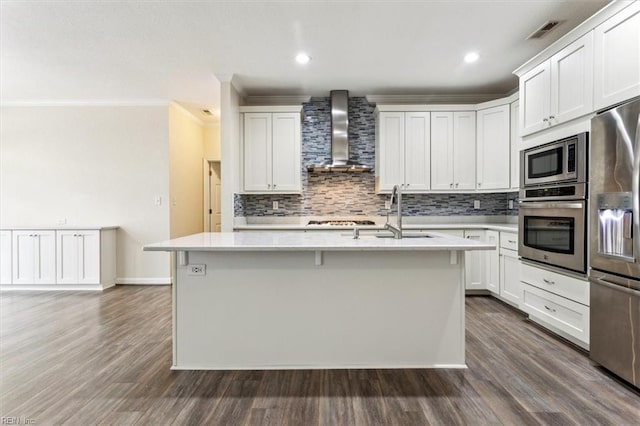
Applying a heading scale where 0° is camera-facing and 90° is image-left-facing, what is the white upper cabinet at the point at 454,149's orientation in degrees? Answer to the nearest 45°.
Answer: approximately 0°

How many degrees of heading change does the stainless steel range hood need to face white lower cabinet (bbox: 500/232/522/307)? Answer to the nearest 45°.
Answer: approximately 90° to its left

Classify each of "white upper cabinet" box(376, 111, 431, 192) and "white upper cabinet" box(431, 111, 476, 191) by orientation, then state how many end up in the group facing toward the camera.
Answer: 2

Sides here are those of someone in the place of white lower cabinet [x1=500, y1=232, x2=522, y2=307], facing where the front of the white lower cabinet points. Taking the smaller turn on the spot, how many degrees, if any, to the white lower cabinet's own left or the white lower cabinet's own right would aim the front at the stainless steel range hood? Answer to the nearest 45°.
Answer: approximately 45° to the white lower cabinet's own right

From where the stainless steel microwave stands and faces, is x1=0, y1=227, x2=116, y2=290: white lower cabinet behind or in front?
in front

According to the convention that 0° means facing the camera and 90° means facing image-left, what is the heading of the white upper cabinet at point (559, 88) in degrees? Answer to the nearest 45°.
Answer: approximately 45°

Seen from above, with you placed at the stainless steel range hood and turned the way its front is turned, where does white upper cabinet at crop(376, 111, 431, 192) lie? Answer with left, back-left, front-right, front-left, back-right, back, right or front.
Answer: left

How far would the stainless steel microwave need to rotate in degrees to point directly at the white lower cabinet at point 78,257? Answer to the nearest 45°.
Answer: approximately 45° to its right

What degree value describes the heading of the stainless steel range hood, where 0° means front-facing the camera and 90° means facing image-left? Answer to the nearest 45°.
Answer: approximately 0°

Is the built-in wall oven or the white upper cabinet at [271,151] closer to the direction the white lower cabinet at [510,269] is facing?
the white upper cabinet

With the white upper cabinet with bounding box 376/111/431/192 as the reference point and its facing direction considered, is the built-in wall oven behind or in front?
in front

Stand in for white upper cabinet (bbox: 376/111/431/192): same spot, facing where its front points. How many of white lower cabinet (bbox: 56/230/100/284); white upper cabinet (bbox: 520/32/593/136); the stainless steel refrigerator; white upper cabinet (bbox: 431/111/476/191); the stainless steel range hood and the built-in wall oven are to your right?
2

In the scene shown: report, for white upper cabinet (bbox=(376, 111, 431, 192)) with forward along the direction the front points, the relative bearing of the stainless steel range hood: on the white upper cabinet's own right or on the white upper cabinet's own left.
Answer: on the white upper cabinet's own right
